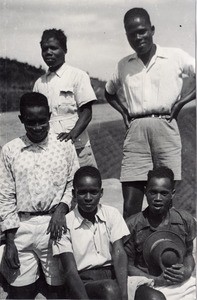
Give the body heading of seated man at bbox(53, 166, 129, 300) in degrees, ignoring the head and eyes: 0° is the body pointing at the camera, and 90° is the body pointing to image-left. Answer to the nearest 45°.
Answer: approximately 0°

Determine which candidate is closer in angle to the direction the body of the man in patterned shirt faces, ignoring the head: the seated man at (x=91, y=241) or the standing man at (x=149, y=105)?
the seated man

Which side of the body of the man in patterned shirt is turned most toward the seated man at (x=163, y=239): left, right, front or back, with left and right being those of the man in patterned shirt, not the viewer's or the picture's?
left

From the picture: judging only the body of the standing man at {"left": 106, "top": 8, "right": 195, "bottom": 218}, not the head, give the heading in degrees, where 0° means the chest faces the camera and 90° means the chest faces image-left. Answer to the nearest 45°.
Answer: approximately 0°
